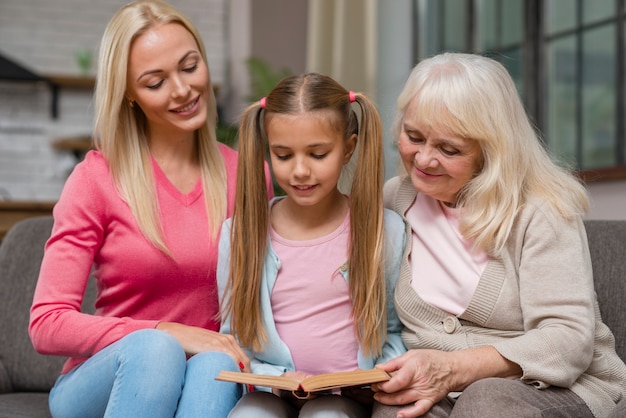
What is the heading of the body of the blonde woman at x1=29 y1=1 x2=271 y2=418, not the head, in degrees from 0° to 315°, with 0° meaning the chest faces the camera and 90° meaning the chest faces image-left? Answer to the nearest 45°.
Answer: approximately 315°

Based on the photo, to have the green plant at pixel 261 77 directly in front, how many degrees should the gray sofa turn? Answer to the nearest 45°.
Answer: approximately 180°

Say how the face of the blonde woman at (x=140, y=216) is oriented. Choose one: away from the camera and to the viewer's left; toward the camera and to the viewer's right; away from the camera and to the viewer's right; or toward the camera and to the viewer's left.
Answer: toward the camera and to the viewer's right

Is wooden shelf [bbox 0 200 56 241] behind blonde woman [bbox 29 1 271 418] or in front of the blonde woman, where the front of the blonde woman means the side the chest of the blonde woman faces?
behind

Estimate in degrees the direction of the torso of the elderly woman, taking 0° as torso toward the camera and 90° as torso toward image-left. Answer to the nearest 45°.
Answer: approximately 45°

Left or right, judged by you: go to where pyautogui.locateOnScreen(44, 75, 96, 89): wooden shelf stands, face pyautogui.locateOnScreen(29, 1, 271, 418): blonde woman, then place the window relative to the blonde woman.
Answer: left

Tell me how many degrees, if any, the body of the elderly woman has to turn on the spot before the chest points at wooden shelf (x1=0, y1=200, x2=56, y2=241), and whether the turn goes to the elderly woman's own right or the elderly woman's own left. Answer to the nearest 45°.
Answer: approximately 90° to the elderly woman's own right
